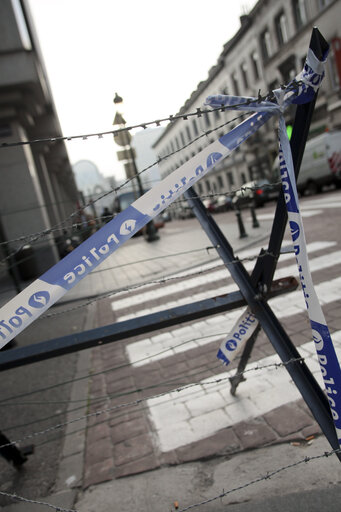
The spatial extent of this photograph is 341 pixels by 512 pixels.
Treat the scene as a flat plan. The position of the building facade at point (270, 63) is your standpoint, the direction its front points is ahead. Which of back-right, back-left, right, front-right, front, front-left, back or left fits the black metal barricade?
front-left

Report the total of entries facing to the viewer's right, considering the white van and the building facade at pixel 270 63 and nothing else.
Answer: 0

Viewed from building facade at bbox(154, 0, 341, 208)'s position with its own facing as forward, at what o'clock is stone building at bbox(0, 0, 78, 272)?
The stone building is roughly at 11 o'clock from the building facade.

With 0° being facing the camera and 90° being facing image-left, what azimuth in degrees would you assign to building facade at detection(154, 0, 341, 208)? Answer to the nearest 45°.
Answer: approximately 45°

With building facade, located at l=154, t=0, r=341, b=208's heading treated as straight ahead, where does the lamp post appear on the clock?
The lamp post is roughly at 11 o'clock from the building facade.
